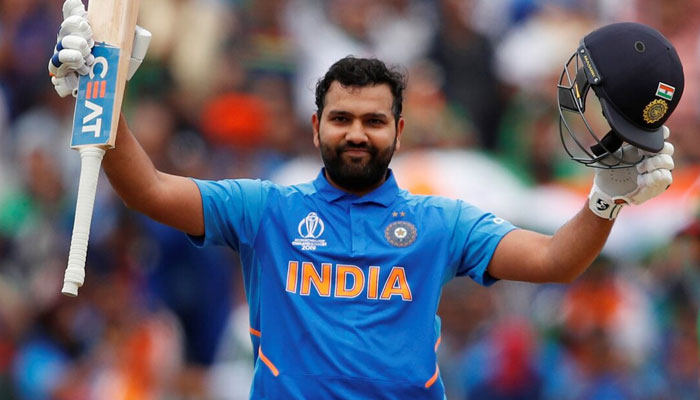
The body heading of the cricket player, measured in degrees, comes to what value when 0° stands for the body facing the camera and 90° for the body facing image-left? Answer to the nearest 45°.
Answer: approximately 0°
